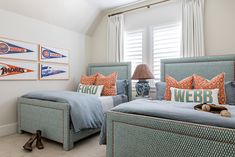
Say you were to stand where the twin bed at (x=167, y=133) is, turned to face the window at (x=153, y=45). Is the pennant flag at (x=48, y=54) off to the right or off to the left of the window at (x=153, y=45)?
left

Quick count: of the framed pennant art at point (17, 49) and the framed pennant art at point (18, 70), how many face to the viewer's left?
0

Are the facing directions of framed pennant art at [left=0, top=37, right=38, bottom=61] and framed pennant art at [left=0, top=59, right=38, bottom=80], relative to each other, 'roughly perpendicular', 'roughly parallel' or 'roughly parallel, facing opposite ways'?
roughly parallel

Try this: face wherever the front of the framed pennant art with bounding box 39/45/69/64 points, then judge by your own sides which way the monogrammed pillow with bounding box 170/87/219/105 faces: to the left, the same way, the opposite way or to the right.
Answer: to the right

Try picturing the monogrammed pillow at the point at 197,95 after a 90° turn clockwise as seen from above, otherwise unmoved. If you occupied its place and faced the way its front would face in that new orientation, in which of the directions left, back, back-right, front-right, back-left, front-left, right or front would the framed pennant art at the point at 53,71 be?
front

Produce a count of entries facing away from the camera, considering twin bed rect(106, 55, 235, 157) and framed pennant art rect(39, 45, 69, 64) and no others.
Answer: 0

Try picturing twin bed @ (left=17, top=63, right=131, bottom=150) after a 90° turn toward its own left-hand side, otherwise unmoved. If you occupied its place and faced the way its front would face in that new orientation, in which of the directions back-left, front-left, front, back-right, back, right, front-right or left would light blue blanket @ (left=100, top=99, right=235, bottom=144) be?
front

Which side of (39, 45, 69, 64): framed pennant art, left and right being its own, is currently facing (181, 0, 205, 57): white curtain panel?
front

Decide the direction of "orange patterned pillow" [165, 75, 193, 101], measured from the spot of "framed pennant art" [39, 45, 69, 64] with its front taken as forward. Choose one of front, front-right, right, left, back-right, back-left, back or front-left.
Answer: front

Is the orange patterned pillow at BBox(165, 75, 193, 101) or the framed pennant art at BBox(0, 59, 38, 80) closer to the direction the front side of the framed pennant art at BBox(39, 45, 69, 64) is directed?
the orange patterned pillow

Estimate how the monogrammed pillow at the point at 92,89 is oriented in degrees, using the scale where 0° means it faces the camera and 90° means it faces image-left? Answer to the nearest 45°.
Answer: approximately 45°

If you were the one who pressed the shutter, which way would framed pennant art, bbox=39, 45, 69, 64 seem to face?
facing the viewer and to the right of the viewer

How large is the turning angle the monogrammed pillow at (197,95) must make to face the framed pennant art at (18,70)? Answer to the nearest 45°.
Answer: approximately 90° to its right

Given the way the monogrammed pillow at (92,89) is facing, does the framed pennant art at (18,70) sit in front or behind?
in front

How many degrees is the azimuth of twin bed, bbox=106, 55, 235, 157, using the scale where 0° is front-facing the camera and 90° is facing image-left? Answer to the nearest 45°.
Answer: approximately 45°

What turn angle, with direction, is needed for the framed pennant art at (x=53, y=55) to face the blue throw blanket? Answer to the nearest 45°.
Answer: approximately 45° to its right

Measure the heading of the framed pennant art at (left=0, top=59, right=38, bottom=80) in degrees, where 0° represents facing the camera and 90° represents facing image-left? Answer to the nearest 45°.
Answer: approximately 315°

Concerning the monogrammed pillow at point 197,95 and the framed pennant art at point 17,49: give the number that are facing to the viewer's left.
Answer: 0

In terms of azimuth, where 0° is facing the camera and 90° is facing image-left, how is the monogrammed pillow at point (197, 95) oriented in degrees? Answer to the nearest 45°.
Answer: approximately 0°

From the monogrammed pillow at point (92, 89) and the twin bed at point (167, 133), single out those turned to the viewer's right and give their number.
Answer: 0
